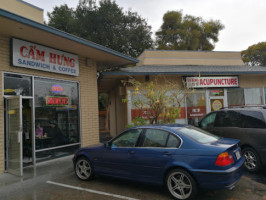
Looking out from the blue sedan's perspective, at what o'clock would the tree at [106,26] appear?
The tree is roughly at 1 o'clock from the blue sedan.

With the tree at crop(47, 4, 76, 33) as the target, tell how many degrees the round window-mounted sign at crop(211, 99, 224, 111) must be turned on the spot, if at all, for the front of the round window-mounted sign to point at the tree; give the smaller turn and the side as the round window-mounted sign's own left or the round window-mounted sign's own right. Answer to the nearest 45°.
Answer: approximately 135° to the round window-mounted sign's own right

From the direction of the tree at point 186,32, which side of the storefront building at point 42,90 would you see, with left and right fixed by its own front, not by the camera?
left

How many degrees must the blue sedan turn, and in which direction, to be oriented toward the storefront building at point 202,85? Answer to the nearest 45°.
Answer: approximately 45° to its right

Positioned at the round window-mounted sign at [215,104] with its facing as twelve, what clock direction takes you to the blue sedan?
The blue sedan is roughly at 12 o'clock from the round window-mounted sign.

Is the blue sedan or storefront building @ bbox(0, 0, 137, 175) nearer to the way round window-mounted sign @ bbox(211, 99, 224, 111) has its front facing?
the blue sedan

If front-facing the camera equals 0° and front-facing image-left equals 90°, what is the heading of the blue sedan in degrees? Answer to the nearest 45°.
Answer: approximately 135°

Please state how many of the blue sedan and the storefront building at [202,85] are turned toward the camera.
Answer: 1

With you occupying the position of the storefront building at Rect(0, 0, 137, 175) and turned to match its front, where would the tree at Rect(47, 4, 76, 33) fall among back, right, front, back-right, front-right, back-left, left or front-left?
back-left

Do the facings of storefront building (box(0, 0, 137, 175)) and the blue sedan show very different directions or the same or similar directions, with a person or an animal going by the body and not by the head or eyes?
very different directions

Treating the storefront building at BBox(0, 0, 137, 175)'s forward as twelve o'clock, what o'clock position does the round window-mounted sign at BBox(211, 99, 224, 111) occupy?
The round window-mounted sign is roughly at 10 o'clock from the storefront building.

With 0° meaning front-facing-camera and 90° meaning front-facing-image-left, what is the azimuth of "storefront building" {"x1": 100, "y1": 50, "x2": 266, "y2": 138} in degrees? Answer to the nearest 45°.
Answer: approximately 0°
